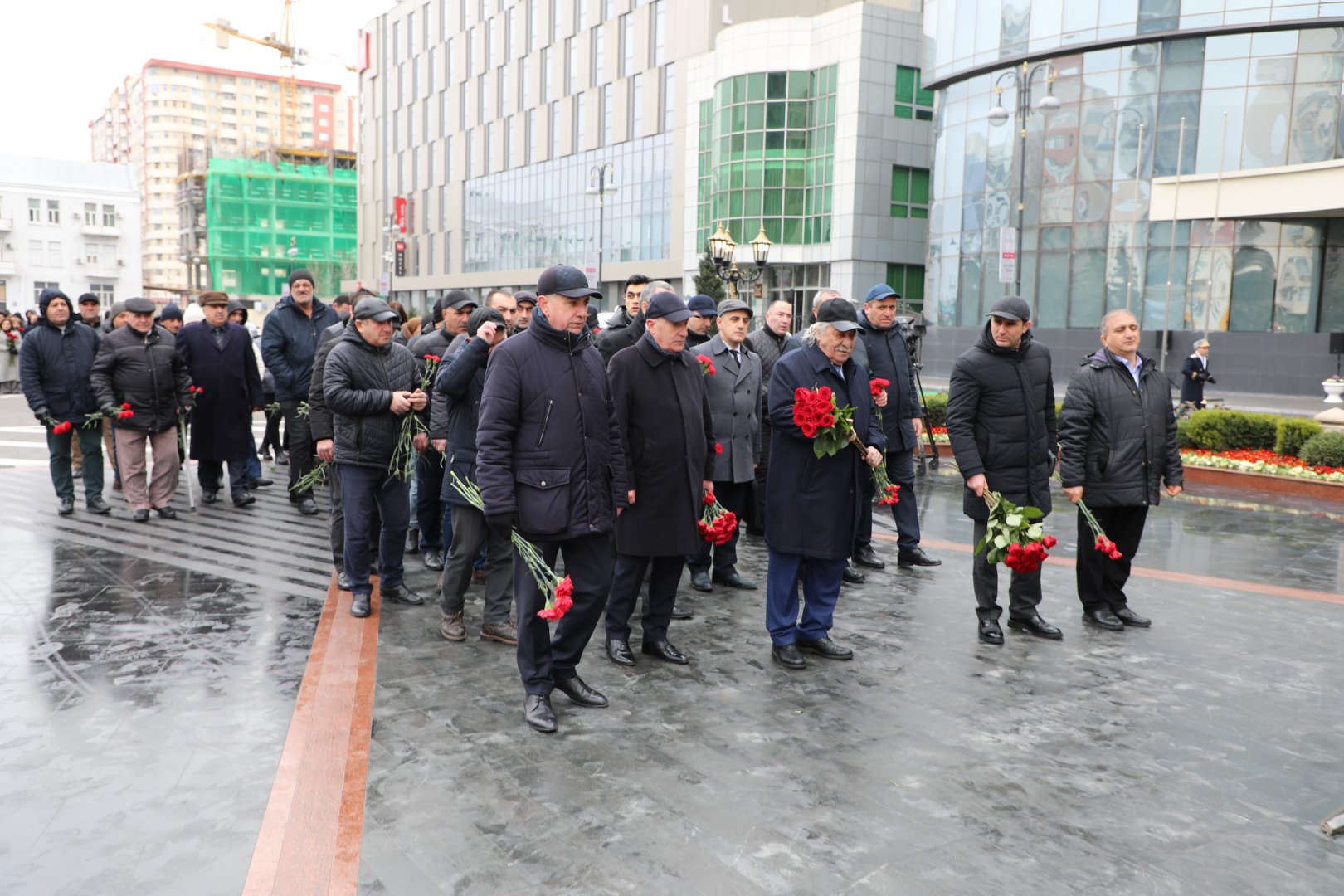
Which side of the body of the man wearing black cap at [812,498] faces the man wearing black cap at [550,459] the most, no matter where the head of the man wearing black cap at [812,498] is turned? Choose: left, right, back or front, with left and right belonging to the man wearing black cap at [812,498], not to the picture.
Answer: right

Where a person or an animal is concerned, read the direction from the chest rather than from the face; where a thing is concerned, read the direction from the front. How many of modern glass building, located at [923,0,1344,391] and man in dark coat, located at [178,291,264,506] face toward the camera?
2

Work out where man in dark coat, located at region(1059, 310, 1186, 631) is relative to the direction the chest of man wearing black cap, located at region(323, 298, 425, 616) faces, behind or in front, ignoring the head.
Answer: in front

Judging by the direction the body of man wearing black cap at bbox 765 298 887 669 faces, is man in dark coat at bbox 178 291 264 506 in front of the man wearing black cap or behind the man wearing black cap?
behind

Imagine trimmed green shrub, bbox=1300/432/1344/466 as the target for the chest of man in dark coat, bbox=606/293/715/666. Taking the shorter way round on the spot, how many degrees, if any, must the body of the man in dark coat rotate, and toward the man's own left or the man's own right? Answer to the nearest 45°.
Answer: approximately 90° to the man's own left

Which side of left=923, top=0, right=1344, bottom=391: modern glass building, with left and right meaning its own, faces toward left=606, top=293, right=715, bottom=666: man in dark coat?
front

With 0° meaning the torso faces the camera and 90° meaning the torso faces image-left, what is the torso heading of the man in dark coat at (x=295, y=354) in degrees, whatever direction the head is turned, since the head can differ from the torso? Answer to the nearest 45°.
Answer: approximately 315°

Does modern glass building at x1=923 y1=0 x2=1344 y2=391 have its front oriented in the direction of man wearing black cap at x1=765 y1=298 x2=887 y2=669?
yes

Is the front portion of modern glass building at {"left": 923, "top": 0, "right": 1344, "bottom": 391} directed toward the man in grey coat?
yes

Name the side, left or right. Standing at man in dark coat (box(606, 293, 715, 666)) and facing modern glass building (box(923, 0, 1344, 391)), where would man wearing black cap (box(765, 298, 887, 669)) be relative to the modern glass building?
right
